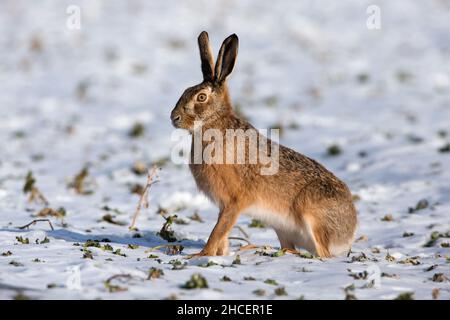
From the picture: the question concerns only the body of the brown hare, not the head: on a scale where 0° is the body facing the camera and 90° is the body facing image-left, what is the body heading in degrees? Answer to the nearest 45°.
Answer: approximately 90°
